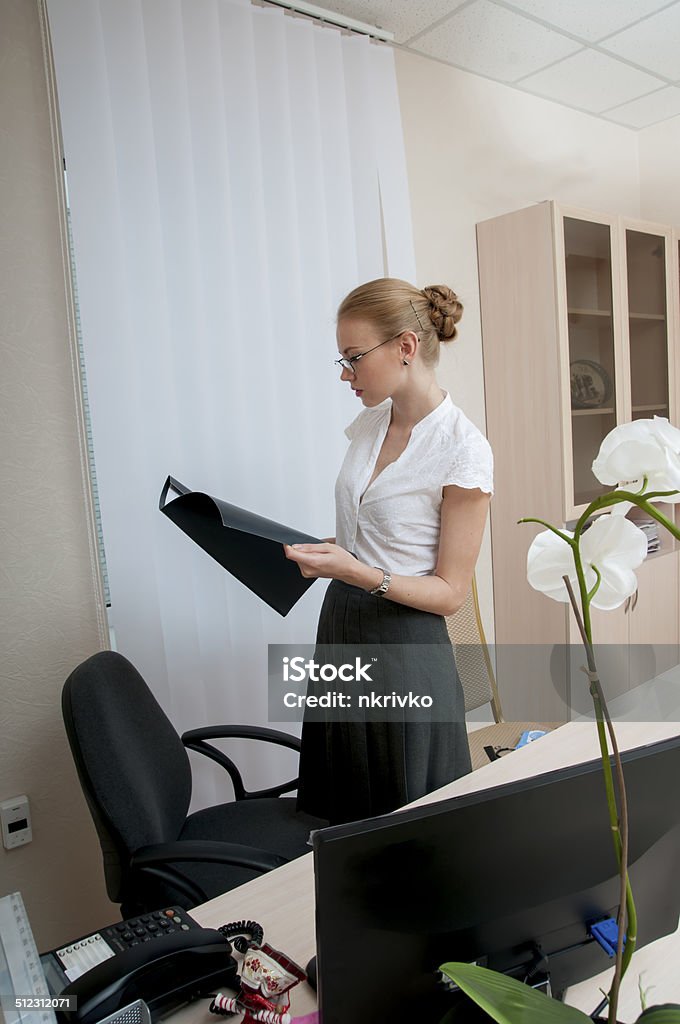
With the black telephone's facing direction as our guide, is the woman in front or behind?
in front

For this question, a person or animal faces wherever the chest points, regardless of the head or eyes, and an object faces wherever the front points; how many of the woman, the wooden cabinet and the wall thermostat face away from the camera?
0

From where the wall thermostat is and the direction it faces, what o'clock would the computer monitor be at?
The computer monitor is roughly at 1 o'clock from the wall thermostat.

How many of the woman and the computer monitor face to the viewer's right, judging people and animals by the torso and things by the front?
0

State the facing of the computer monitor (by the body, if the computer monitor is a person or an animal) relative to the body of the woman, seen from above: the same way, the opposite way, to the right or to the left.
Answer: to the right

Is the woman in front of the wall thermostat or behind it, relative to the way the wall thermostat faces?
in front

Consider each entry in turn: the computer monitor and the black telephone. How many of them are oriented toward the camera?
0

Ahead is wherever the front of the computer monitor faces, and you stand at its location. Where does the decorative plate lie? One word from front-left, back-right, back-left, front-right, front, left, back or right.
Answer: front-right

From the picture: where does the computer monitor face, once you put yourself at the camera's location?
facing away from the viewer and to the left of the viewer

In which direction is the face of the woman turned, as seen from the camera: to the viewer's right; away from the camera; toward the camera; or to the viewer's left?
to the viewer's left

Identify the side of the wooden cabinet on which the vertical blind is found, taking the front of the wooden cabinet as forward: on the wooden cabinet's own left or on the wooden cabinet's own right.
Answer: on the wooden cabinet's own right

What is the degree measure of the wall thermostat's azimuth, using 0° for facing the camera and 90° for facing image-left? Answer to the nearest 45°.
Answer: approximately 315°

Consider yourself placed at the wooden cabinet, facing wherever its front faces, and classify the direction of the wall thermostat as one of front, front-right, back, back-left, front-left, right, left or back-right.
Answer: right

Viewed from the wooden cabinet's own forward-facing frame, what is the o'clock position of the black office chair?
The black office chair is roughly at 2 o'clock from the wooden cabinet.

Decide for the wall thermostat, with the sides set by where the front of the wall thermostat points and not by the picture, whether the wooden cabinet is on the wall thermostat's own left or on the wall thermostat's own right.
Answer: on the wall thermostat's own left

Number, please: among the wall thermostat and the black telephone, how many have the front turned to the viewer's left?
0
